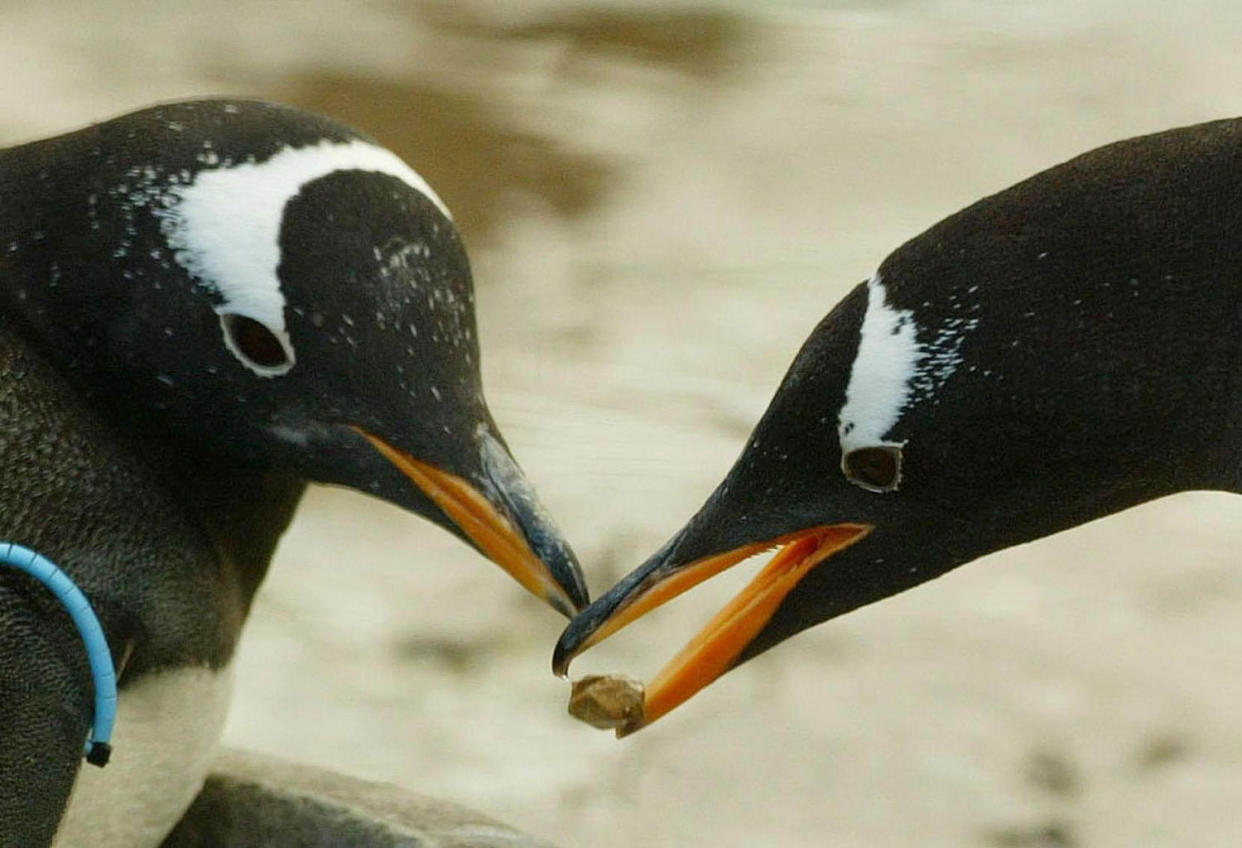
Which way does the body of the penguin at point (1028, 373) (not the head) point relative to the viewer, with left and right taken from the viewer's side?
facing to the left of the viewer

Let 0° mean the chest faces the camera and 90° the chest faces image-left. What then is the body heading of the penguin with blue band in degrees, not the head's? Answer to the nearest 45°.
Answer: approximately 270°

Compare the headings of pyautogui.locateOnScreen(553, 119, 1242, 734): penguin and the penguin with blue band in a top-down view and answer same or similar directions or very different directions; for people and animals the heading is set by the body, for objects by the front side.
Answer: very different directions

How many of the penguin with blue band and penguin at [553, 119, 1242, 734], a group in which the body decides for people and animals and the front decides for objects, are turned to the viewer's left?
1
